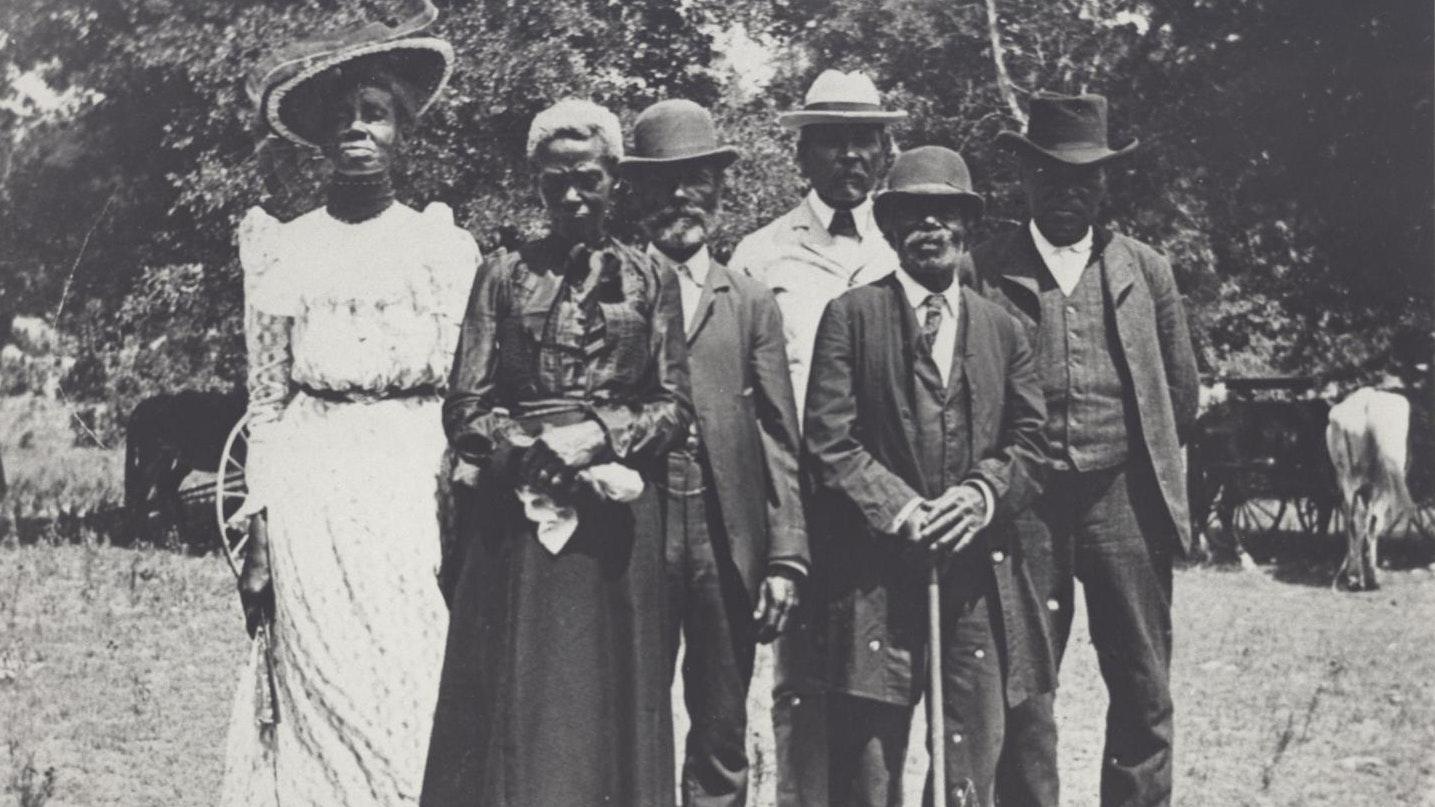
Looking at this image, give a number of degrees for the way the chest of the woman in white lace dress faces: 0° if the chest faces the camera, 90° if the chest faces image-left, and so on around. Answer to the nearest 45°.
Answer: approximately 0°

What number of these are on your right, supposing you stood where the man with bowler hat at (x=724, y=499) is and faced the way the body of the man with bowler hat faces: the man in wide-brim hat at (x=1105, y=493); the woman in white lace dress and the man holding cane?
1

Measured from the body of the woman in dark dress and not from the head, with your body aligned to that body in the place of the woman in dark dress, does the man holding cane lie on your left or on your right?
on your left

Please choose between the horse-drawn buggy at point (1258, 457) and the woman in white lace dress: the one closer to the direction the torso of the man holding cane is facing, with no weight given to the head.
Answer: the woman in white lace dress

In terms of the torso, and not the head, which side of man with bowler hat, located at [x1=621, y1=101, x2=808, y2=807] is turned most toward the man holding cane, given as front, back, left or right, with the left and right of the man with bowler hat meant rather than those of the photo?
left

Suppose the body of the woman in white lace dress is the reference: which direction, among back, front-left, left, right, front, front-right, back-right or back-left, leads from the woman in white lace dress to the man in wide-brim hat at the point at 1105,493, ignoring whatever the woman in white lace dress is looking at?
left
